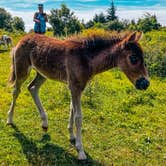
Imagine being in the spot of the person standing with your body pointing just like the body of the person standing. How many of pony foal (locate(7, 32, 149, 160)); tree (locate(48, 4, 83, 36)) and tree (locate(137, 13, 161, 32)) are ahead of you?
1

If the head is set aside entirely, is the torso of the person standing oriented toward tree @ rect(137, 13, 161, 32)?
no

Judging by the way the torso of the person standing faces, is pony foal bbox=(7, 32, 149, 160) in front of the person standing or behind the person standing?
in front

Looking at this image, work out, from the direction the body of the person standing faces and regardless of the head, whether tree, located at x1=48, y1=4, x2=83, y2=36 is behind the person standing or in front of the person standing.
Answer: behind

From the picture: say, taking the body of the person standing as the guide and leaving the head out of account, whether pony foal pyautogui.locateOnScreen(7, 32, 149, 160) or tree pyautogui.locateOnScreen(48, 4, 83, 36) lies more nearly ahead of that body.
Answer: the pony foal

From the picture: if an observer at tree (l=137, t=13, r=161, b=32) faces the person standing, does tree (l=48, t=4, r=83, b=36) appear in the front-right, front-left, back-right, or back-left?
front-right

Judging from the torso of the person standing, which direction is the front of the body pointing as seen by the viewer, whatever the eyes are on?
toward the camera
